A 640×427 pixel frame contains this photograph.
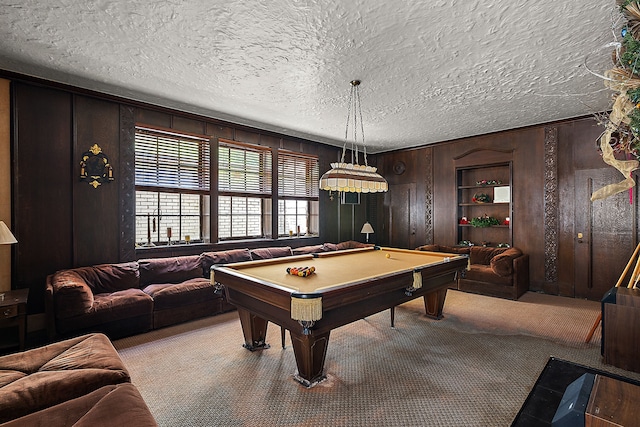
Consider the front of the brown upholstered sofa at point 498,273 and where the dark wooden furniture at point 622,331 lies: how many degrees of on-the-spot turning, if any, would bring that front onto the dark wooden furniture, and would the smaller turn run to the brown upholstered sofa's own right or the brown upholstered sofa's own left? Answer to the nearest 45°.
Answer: approximately 45° to the brown upholstered sofa's own left

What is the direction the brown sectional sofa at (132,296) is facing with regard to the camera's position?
facing the viewer and to the right of the viewer

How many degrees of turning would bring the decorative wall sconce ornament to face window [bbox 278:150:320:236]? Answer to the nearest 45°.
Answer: approximately 90° to its left

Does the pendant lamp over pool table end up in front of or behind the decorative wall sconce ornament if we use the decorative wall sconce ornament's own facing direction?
in front

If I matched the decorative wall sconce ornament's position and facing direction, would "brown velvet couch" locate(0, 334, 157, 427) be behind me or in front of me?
in front

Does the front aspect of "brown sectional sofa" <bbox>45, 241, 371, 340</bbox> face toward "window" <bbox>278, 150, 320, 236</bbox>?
no

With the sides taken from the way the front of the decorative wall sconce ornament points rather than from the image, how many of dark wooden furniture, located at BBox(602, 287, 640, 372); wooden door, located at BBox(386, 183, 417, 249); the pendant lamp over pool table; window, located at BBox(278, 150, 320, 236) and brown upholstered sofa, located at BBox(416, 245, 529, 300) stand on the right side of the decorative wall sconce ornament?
0

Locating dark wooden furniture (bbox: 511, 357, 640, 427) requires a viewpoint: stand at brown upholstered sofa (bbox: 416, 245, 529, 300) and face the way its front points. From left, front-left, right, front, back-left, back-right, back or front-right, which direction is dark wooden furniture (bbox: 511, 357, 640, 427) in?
front-left

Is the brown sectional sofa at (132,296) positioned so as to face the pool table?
yes

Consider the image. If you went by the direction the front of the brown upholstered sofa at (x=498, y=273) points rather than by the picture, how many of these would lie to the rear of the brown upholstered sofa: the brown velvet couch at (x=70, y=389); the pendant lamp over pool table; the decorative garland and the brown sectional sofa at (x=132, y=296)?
0

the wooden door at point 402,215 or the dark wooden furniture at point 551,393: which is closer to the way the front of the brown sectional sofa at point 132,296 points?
the dark wooden furniture

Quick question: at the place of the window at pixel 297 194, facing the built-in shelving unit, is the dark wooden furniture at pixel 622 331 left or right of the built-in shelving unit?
right

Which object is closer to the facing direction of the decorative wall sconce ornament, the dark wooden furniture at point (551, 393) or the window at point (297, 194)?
the dark wooden furniture

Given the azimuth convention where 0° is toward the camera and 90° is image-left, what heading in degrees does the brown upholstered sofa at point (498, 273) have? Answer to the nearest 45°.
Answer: approximately 45°

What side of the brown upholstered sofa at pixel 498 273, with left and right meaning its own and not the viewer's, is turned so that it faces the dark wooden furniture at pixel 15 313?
front

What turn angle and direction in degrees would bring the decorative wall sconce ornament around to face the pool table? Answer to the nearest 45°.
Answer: approximately 45° to its left

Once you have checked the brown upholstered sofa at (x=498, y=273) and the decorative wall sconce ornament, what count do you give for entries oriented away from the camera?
0

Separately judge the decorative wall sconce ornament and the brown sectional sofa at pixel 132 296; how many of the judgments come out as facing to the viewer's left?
0

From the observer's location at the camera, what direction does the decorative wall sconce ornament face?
facing the viewer

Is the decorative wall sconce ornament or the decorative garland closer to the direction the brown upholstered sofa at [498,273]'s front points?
the decorative wall sconce ornament
